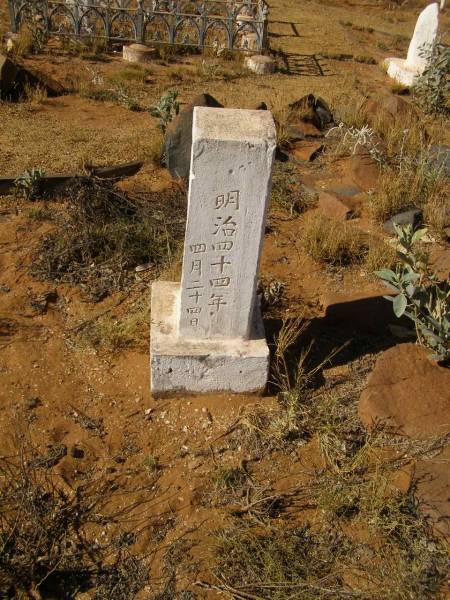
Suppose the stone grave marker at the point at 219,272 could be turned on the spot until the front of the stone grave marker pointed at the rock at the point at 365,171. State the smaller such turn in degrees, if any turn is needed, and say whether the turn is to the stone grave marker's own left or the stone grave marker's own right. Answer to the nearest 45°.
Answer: approximately 135° to the stone grave marker's own left

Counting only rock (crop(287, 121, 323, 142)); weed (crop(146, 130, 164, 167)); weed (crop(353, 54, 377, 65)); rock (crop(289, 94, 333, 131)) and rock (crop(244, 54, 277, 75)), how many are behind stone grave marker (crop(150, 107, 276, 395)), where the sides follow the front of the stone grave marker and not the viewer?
5

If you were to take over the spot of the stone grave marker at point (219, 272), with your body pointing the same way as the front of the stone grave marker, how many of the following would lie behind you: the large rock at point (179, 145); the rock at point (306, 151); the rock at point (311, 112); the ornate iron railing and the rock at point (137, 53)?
5

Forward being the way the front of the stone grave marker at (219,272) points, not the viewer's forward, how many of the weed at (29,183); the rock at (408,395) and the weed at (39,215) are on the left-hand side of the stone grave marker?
1

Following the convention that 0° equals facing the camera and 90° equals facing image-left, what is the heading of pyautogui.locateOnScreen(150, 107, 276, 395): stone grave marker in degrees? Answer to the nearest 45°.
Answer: approximately 0°

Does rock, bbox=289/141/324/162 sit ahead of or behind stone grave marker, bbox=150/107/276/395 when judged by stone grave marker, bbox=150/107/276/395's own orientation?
behind

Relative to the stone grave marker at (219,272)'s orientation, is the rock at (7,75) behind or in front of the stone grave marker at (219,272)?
behind

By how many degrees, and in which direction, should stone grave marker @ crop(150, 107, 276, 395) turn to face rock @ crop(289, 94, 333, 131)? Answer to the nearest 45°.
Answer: approximately 180°

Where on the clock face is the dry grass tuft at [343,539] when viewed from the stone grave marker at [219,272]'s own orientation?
The dry grass tuft is roughly at 11 o'clock from the stone grave marker.

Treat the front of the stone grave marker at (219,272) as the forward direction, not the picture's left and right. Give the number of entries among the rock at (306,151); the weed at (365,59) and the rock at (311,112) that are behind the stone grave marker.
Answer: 3

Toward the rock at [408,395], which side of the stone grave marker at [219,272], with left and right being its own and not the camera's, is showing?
left

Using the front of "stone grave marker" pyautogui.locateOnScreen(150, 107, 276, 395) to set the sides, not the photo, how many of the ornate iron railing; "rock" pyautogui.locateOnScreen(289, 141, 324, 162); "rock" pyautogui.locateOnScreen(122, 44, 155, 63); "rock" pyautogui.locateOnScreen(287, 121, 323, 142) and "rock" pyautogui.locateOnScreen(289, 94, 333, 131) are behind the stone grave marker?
5

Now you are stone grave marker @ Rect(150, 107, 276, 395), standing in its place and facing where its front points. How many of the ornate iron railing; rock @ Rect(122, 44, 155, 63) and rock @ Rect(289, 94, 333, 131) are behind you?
3
